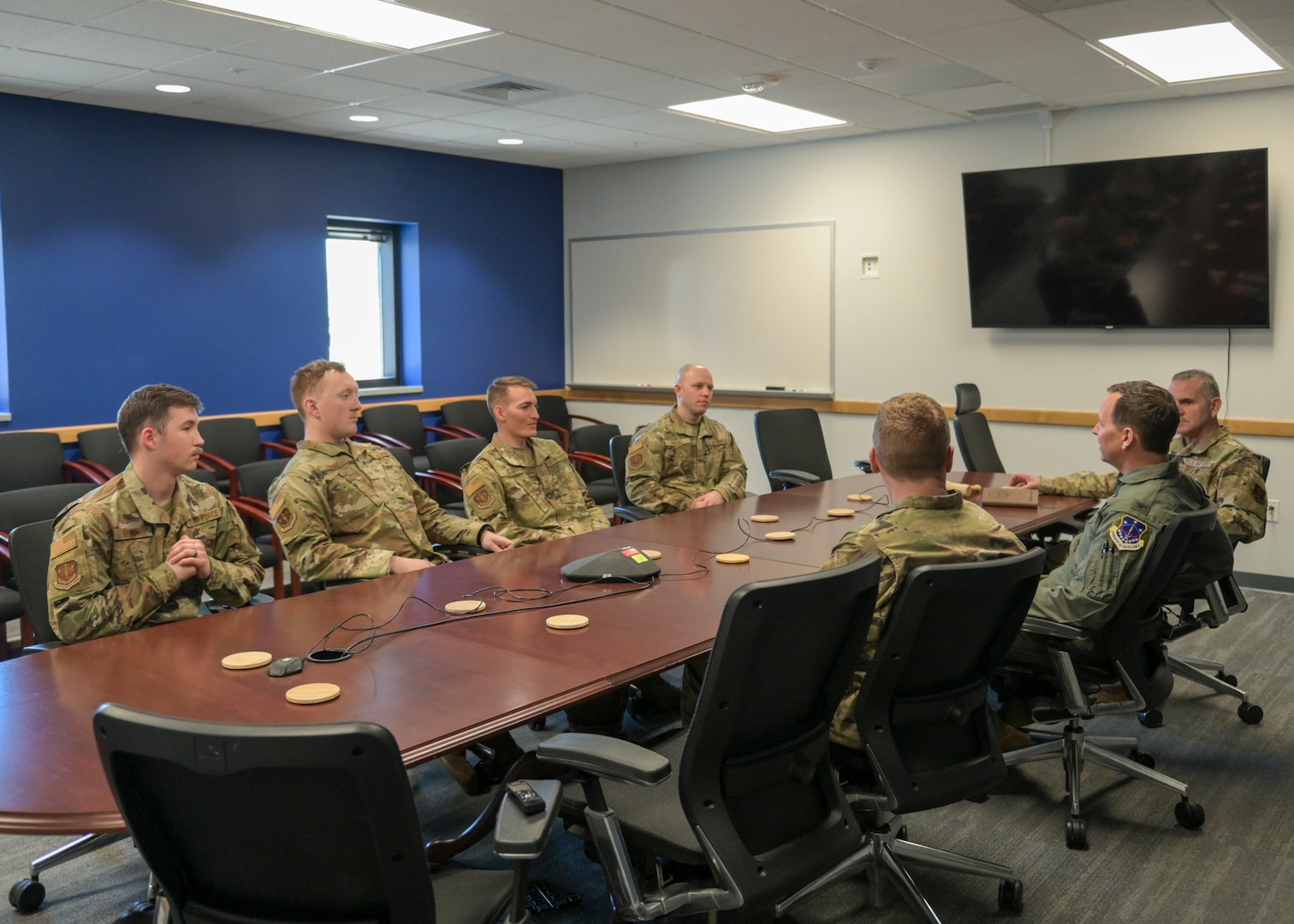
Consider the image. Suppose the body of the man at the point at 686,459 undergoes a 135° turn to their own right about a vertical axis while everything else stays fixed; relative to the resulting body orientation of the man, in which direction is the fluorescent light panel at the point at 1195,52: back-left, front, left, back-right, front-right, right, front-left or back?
back

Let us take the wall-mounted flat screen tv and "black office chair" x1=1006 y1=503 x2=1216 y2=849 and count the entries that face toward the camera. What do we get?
1

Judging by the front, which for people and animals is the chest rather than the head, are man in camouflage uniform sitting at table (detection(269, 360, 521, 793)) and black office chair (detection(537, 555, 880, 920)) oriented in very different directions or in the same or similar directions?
very different directions

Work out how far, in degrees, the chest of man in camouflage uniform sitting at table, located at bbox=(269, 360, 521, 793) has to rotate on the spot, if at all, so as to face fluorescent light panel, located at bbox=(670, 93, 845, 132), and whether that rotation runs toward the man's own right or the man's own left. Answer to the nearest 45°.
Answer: approximately 90° to the man's own left

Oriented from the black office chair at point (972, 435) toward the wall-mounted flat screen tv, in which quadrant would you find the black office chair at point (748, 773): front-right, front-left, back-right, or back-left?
back-right

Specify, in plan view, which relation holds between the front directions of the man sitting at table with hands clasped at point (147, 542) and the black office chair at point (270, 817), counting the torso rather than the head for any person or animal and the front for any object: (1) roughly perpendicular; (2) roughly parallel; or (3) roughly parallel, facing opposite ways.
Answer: roughly perpendicular

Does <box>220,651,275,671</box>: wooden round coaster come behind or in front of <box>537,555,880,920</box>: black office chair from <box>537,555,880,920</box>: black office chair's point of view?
in front

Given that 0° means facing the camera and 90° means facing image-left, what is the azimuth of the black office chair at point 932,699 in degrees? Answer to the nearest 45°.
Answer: approximately 135°

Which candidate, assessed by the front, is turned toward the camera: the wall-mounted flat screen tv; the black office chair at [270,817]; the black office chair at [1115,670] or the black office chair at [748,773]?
the wall-mounted flat screen tv

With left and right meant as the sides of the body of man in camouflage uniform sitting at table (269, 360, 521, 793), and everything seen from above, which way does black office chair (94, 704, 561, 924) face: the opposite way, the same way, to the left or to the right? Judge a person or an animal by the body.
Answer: to the left

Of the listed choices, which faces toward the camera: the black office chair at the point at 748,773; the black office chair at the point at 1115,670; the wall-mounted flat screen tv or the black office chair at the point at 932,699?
the wall-mounted flat screen tv

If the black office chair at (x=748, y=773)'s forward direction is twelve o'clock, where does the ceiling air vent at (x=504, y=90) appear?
The ceiling air vent is roughly at 1 o'clock from the black office chair.

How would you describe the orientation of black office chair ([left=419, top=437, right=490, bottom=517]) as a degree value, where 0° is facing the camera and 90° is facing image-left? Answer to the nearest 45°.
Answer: approximately 315°

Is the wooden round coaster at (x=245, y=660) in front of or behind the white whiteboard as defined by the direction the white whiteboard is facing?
in front

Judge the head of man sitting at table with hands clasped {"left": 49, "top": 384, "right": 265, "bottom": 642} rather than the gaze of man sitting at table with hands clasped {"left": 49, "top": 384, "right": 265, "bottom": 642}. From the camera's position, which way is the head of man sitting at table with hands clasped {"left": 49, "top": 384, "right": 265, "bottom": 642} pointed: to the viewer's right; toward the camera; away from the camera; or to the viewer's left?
to the viewer's right

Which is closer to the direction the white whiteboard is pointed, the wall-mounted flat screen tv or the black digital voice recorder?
the black digital voice recorder
